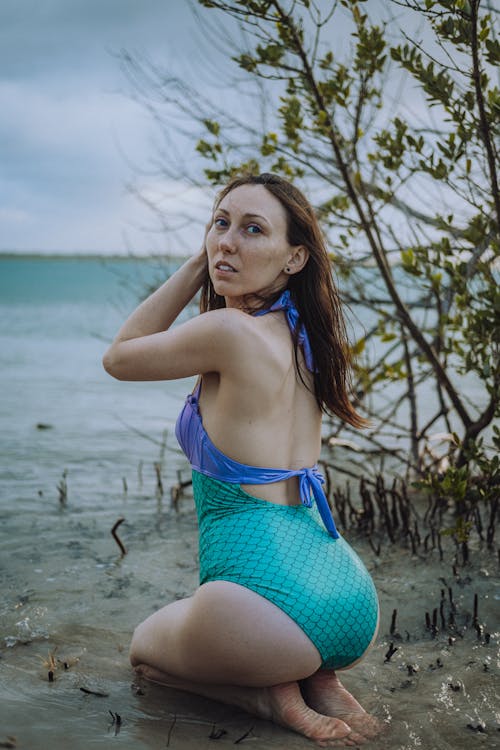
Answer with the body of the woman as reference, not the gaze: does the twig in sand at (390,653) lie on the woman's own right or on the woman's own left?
on the woman's own right

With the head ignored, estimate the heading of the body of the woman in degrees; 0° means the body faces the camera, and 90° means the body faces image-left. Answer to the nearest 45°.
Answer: approximately 135°
